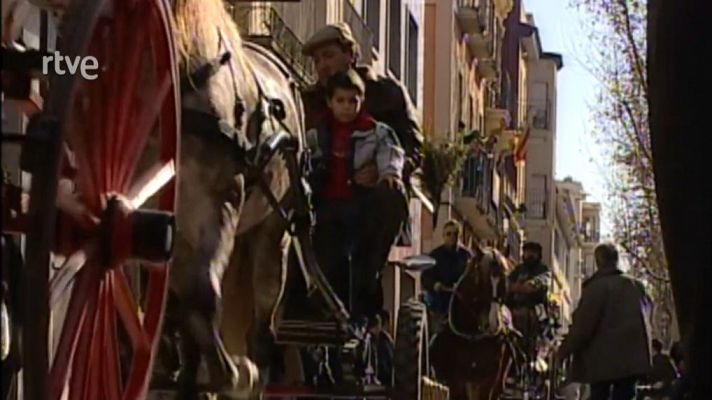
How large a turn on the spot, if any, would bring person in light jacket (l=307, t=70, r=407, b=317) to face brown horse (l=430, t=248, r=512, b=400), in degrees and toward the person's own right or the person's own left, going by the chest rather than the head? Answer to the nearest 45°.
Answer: approximately 180°

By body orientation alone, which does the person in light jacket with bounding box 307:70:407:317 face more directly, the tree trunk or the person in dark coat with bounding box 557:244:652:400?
the tree trunk

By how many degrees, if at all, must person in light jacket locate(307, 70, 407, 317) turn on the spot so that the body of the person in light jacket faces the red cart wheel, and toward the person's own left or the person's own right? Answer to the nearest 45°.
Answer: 0° — they already face it

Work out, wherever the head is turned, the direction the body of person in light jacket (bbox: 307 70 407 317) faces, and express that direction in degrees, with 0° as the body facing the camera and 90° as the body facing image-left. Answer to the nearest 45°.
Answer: approximately 0°

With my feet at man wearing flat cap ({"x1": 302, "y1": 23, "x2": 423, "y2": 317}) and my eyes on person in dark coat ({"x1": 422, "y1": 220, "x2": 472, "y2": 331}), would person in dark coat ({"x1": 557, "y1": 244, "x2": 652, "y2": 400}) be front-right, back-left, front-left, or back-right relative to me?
front-right

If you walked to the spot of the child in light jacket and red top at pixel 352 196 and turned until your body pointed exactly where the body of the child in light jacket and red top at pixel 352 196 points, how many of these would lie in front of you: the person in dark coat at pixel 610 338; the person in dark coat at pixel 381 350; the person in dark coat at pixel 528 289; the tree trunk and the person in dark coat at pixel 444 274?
1

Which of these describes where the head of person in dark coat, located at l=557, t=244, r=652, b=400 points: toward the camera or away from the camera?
away from the camera

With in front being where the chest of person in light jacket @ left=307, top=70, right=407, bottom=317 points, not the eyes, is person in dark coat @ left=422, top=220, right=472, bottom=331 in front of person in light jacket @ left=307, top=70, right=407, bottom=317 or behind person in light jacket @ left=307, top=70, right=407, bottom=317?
behind

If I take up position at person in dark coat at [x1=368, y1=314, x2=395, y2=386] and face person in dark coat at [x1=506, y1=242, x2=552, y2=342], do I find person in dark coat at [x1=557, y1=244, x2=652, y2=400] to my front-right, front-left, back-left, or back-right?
front-right

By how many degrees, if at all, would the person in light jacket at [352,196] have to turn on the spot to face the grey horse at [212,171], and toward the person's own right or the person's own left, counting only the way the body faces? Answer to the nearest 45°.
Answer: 0° — they already face it
